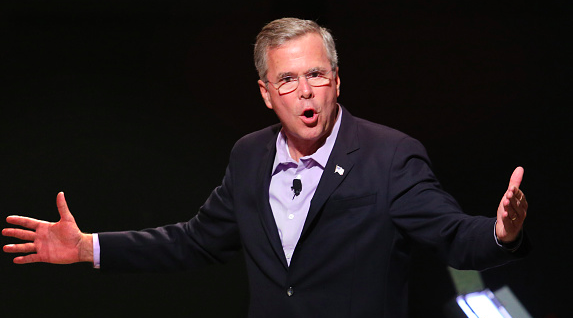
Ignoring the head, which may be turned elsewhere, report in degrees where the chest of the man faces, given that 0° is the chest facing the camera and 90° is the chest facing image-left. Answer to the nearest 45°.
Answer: approximately 45°
